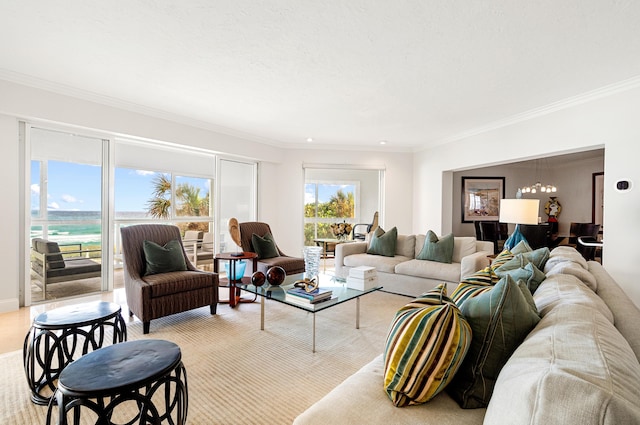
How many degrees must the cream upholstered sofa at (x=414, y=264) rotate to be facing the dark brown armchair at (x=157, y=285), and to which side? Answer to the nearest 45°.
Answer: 0° — it already faces it

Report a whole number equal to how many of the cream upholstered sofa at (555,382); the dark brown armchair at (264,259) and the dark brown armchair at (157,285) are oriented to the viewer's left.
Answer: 1

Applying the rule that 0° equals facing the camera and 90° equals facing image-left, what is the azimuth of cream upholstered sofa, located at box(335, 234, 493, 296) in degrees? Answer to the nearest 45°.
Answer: approximately 45°

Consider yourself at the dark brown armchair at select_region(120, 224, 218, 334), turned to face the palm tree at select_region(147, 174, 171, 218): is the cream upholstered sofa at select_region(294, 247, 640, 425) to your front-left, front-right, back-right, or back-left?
back-right

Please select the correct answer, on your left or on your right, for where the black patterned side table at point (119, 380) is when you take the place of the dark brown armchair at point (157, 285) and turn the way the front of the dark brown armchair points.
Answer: on your right

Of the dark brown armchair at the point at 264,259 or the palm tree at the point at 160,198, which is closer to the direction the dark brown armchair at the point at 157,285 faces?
the dark brown armchair

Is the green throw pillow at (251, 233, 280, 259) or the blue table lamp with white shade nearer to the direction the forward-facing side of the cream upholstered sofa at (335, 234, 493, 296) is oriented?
the green throw pillow

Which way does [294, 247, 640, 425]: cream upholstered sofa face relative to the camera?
to the viewer's left

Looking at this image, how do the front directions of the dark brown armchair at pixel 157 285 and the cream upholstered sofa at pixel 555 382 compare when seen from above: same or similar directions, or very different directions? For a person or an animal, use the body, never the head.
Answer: very different directions

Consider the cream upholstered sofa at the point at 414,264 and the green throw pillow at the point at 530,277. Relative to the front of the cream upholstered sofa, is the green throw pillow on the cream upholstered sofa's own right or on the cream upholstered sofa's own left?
on the cream upholstered sofa's own left

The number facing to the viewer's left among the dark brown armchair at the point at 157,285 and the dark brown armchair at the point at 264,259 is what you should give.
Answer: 0
